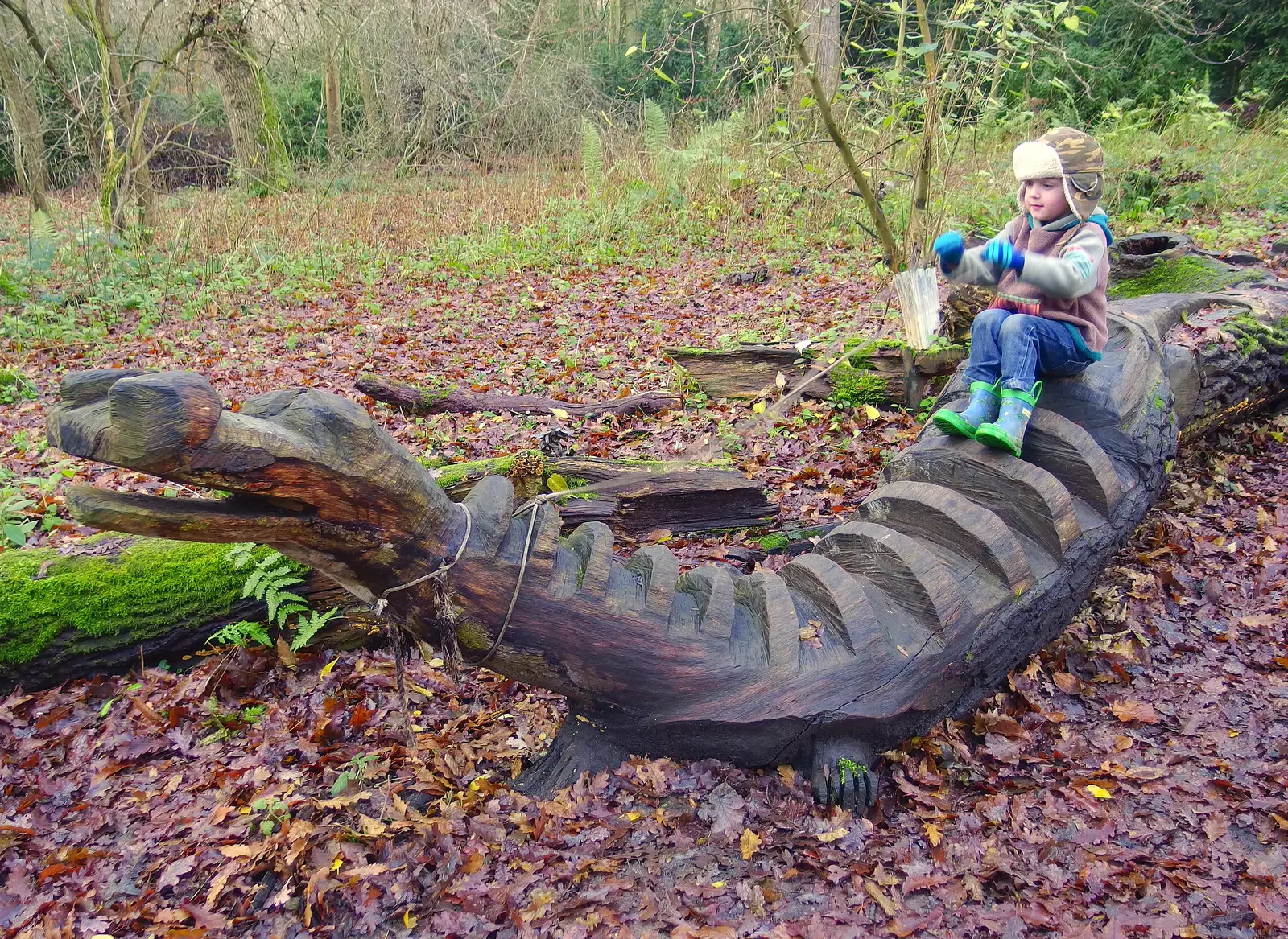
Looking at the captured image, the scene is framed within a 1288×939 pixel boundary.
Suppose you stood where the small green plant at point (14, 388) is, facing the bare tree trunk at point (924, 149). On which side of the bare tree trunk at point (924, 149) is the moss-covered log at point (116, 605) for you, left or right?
right

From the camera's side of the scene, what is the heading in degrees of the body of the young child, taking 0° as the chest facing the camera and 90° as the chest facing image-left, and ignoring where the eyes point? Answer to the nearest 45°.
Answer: approximately 45°

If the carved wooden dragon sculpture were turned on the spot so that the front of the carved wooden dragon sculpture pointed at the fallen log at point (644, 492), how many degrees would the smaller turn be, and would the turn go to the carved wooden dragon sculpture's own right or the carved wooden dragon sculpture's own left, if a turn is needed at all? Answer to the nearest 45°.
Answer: approximately 90° to the carved wooden dragon sculpture's own right

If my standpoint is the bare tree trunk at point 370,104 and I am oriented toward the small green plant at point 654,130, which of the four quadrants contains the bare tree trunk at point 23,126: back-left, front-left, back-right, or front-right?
back-right

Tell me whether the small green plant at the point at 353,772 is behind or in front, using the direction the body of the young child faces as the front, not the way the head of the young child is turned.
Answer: in front

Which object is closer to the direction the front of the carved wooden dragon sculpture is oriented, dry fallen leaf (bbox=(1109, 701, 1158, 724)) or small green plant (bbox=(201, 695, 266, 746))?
the small green plant

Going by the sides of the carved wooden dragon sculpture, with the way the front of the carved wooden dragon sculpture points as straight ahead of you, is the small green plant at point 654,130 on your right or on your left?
on your right

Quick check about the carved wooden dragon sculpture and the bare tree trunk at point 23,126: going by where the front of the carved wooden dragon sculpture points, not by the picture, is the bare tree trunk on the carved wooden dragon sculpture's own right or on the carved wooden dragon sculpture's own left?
on the carved wooden dragon sculpture's own right

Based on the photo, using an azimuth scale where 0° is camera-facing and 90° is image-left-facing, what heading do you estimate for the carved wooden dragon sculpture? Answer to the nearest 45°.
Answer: approximately 90°

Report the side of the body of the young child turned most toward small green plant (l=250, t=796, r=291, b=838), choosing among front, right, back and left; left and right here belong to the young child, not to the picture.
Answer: front

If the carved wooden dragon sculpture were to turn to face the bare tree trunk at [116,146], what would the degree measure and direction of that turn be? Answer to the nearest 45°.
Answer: approximately 45° to its right

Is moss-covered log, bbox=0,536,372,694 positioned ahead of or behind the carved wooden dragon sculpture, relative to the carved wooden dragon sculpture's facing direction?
ahead
